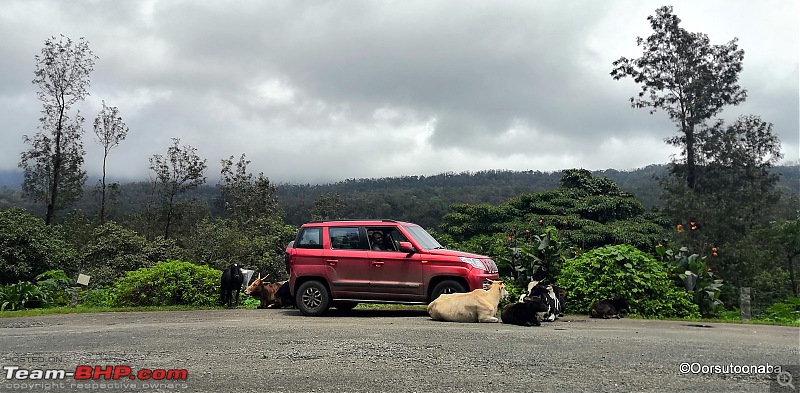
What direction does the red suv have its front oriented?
to the viewer's right

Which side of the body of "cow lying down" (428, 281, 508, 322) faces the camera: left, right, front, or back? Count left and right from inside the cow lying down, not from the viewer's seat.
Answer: right

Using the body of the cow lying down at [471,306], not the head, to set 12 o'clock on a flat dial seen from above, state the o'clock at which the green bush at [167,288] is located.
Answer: The green bush is roughly at 7 o'clock from the cow lying down.

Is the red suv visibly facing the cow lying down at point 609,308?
yes

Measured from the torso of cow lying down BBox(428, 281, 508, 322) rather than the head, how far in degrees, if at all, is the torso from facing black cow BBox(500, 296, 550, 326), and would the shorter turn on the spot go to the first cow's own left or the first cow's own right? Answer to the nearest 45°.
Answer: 0° — it already faces it

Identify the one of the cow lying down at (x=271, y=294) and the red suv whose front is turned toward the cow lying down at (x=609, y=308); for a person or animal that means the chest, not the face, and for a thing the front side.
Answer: the red suv

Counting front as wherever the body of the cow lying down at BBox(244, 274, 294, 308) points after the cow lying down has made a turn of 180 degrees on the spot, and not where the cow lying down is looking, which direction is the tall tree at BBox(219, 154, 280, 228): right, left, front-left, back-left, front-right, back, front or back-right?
left

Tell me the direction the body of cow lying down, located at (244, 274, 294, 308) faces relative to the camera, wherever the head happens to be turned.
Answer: to the viewer's left

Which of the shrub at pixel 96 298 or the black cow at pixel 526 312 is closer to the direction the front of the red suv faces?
the black cow

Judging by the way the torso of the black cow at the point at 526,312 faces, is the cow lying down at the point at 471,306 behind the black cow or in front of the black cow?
behind

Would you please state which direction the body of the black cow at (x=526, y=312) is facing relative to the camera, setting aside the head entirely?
to the viewer's right

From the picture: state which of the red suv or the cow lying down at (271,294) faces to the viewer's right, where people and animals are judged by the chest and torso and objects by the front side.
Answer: the red suv
